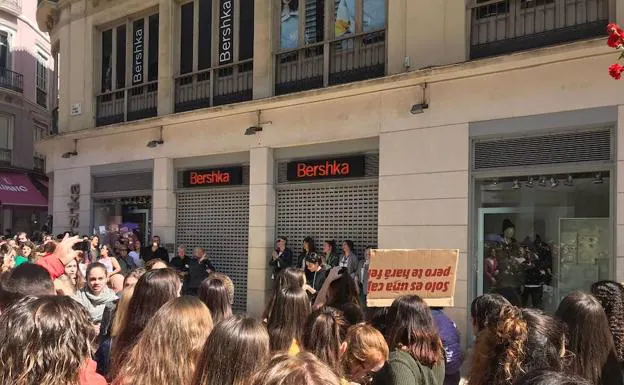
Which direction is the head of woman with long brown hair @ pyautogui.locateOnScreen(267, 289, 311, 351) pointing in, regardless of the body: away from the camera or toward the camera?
away from the camera

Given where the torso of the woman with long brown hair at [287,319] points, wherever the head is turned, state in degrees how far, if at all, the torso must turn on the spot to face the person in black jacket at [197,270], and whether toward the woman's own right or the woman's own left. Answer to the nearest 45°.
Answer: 0° — they already face them

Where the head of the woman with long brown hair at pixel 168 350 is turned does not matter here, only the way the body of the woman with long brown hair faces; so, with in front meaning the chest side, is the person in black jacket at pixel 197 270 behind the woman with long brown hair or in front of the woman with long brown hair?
in front

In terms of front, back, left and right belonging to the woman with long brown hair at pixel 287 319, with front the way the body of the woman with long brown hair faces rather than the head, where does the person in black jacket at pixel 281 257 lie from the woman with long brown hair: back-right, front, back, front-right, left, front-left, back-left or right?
front

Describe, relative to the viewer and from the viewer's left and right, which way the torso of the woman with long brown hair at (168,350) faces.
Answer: facing away from the viewer and to the right of the viewer

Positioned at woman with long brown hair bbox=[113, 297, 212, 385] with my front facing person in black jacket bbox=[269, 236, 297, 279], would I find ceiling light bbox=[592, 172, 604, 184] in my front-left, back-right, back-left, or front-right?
front-right

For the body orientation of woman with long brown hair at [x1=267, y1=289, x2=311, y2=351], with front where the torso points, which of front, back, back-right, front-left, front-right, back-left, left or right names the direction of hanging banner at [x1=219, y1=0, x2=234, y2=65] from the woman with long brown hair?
front

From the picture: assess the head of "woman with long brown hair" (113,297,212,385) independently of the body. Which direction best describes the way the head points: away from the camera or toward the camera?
away from the camera

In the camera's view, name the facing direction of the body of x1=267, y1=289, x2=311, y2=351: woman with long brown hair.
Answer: away from the camera

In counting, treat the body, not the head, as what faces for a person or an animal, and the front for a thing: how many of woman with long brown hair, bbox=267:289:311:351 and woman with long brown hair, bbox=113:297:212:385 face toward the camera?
0

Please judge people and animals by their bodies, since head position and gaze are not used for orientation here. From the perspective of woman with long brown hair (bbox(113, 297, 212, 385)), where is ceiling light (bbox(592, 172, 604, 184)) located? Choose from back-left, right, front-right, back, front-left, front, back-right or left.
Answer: front

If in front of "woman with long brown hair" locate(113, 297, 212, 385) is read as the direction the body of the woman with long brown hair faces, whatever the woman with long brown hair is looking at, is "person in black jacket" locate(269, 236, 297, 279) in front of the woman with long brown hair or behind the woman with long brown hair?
in front
